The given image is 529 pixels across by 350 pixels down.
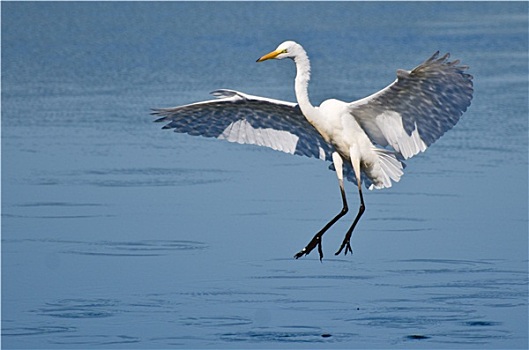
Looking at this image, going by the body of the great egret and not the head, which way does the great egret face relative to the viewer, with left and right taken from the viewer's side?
facing the viewer and to the left of the viewer
